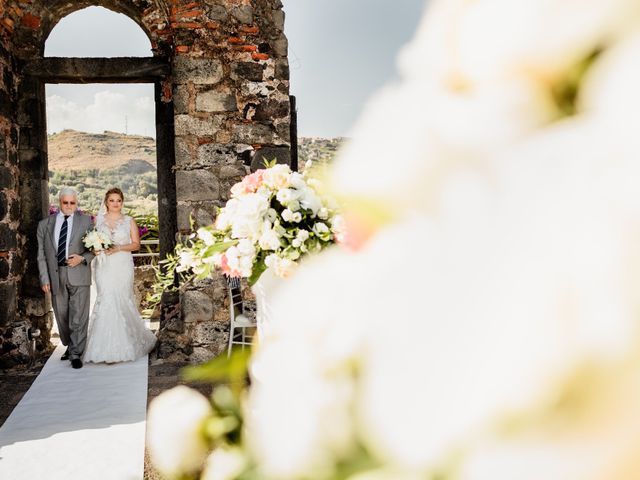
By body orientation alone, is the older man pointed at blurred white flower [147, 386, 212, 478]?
yes

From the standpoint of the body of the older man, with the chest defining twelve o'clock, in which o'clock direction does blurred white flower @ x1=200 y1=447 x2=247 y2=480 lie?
The blurred white flower is roughly at 12 o'clock from the older man.

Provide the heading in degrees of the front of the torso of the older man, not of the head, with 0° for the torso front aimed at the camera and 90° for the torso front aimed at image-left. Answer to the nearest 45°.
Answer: approximately 0°

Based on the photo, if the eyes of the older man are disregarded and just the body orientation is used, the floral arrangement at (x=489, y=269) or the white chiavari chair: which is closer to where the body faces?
the floral arrangement
